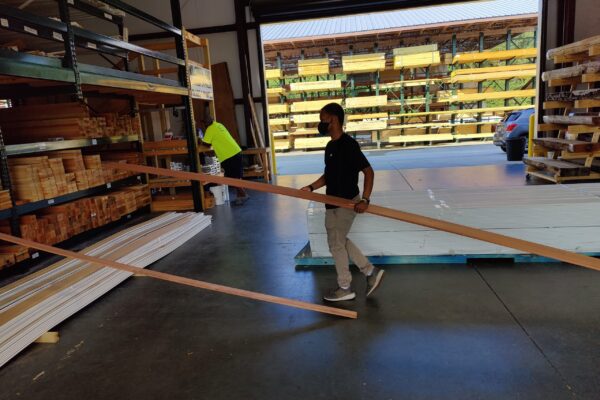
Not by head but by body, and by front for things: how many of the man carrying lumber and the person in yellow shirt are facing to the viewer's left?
2

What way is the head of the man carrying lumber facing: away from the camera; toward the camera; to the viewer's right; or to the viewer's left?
to the viewer's left

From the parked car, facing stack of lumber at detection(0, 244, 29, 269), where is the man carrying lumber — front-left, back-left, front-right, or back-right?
front-left

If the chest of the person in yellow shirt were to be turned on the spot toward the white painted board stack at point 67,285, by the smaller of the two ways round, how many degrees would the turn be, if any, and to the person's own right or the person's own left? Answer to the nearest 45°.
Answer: approximately 90° to the person's own left

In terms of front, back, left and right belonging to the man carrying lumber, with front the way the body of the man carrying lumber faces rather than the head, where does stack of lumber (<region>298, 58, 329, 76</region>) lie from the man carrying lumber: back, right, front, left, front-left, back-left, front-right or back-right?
right

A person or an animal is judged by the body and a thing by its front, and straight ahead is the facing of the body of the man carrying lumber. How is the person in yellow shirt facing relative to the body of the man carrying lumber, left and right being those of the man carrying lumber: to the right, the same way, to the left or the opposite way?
the same way

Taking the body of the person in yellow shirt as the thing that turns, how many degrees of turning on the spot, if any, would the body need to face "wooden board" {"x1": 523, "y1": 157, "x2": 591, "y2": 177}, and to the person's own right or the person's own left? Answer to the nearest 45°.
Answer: approximately 180°

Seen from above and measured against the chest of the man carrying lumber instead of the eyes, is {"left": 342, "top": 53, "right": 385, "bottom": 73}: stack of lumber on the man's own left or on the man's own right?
on the man's own right

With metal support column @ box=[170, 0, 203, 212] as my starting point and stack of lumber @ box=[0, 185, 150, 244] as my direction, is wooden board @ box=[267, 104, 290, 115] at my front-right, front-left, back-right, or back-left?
back-right

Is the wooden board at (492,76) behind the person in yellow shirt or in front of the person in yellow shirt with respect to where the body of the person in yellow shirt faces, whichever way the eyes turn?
behind

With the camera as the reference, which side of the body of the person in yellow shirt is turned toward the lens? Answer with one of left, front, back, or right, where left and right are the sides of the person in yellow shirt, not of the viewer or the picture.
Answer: left

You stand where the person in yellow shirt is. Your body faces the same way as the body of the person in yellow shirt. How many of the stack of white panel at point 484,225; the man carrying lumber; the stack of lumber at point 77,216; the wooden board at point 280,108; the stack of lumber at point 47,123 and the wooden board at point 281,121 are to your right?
2
